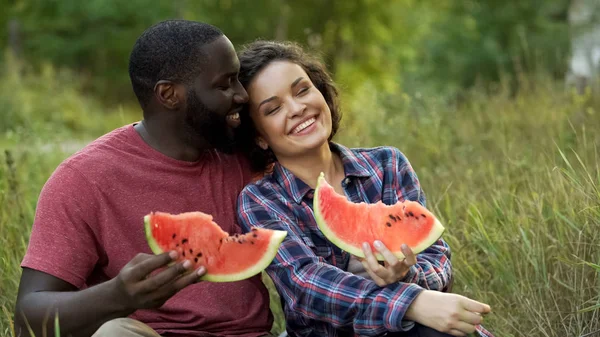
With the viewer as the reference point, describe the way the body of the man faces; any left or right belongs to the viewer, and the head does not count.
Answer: facing the viewer and to the right of the viewer

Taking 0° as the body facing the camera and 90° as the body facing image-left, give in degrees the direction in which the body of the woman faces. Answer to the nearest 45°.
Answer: approximately 315°

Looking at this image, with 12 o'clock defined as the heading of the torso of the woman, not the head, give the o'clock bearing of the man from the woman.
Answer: The man is roughly at 4 o'clock from the woman.

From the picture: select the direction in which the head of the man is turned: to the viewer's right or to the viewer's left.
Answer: to the viewer's right

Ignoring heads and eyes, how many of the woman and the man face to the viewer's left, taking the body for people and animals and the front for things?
0

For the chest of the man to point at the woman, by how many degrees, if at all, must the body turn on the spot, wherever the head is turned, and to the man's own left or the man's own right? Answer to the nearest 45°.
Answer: approximately 45° to the man's own left

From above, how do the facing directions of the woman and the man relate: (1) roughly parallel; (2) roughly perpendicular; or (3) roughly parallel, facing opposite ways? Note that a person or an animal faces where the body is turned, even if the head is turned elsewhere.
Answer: roughly parallel
